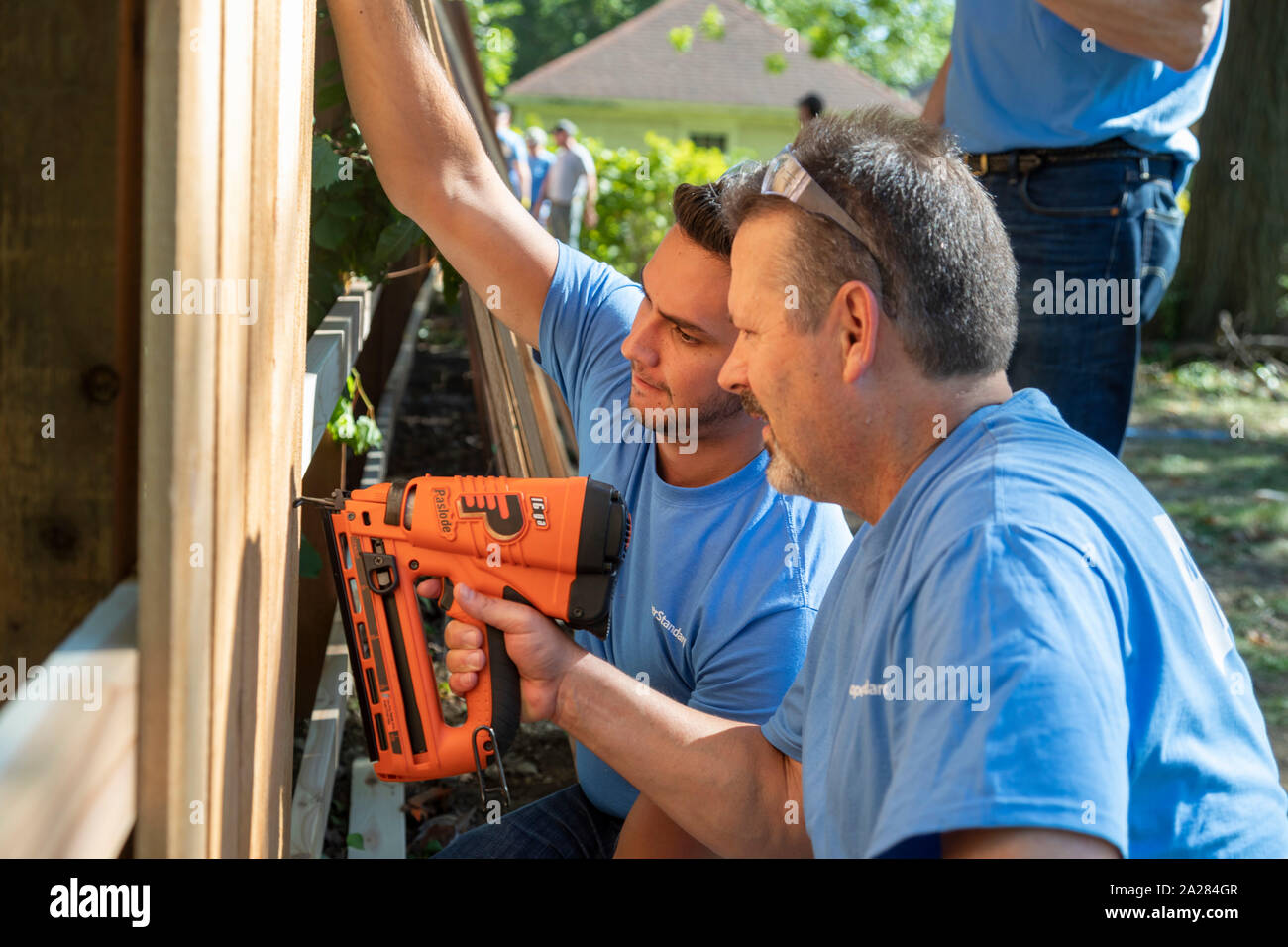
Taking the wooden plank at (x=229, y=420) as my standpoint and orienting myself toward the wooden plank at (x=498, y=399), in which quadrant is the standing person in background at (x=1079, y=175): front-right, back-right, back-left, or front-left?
front-right

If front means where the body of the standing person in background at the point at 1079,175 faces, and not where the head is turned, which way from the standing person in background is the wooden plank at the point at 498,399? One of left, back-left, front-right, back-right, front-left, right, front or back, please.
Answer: front-right

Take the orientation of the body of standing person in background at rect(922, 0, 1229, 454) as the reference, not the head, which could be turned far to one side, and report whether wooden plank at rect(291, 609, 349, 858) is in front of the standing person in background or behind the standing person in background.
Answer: in front

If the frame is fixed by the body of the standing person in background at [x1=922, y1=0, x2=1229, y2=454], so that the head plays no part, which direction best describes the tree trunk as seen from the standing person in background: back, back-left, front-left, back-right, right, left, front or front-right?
back-right

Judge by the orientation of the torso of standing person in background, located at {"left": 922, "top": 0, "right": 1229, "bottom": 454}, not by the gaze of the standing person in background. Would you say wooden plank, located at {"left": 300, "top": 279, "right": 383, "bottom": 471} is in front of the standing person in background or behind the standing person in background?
in front

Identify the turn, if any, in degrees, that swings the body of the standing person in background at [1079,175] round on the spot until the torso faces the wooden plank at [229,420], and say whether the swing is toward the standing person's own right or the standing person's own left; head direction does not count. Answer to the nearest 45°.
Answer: approximately 45° to the standing person's own left

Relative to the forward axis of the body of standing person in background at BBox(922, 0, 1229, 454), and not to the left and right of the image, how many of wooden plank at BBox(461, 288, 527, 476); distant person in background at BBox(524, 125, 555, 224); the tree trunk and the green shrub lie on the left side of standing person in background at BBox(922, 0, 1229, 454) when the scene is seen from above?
0
